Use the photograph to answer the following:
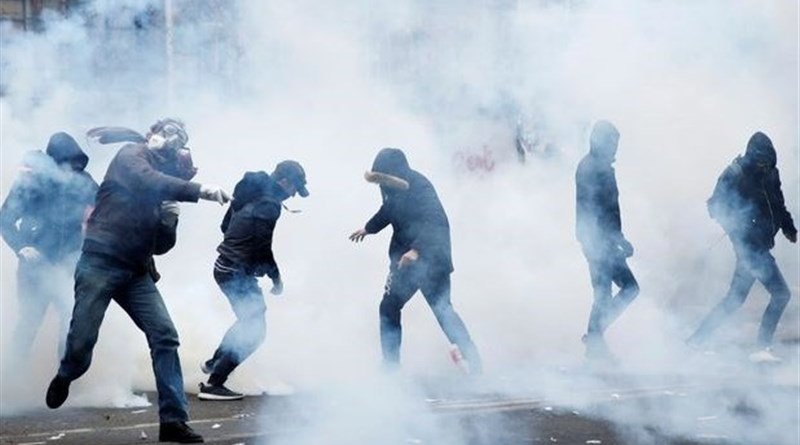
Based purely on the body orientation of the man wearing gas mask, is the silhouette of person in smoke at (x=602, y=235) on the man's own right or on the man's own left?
on the man's own left

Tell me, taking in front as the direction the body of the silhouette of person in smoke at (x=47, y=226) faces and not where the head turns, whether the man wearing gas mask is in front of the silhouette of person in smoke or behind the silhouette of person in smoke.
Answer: in front

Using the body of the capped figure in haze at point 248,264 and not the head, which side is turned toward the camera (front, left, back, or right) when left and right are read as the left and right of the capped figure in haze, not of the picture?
right

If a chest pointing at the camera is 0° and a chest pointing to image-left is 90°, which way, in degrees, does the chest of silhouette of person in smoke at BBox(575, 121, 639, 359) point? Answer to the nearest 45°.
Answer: approximately 270°

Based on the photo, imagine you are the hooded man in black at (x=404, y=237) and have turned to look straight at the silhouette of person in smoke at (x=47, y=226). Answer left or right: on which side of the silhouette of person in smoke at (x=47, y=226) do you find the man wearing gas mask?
left

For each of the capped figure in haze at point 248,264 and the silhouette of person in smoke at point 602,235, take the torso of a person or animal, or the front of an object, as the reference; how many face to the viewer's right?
2

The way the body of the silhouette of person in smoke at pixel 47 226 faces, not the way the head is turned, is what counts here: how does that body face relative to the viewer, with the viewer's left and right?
facing the viewer and to the right of the viewer
